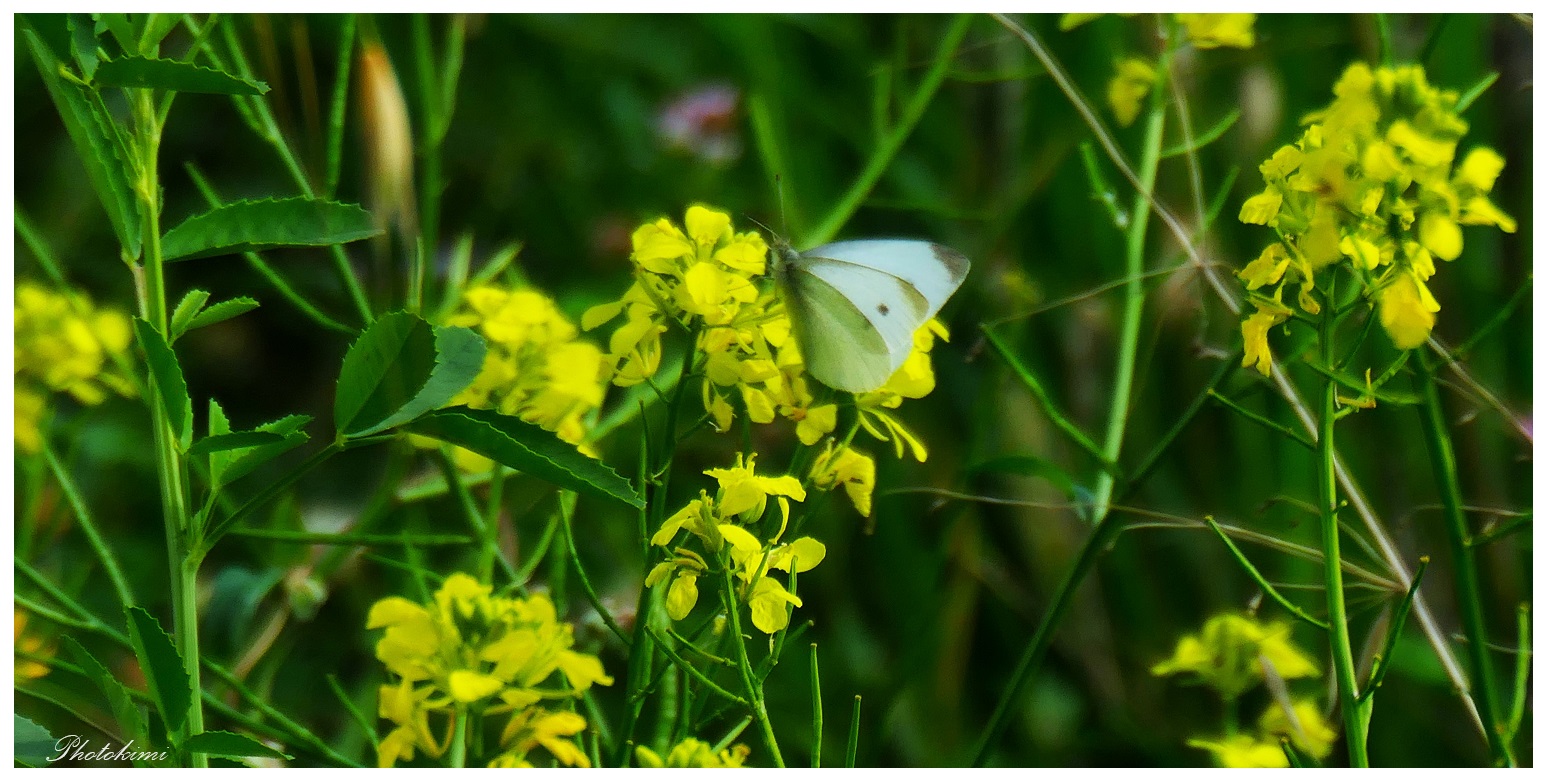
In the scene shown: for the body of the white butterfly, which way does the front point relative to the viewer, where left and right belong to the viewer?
facing to the left of the viewer
